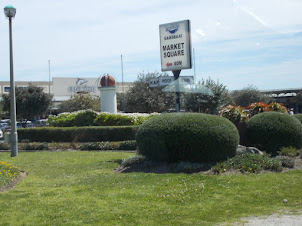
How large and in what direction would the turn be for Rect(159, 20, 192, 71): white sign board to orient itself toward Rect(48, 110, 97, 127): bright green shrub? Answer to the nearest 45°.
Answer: approximately 90° to its right

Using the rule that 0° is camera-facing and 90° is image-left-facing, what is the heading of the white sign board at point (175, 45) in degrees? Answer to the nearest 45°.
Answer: approximately 45°

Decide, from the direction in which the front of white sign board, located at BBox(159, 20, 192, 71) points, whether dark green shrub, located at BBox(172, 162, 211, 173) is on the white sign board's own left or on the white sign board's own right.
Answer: on the white sign board's own left

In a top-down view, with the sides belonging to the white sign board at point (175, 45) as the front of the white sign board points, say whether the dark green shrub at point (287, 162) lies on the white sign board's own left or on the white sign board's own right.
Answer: on the white sign board's own left

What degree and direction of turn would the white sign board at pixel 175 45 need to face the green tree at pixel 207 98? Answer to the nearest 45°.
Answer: approximately 135° to its right

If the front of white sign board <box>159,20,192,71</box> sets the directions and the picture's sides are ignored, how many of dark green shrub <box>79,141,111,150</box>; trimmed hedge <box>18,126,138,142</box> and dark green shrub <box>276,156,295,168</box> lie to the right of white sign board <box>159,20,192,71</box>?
2

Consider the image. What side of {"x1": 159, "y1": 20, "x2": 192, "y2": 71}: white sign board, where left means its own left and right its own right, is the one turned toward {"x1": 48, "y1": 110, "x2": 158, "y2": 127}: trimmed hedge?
right
